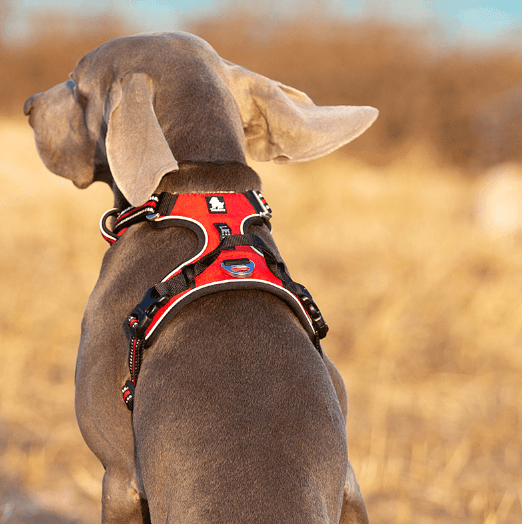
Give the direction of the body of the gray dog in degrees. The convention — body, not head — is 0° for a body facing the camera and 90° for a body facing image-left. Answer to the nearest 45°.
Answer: approximately 135°
